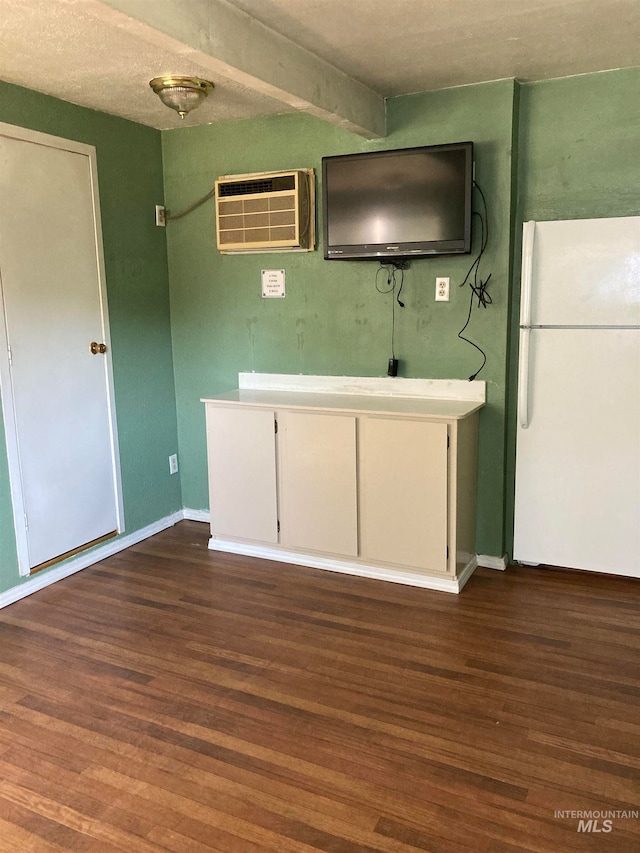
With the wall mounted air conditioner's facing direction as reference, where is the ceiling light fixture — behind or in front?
in front

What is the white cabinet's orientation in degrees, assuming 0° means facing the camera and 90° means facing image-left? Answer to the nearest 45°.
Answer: approximately 0°

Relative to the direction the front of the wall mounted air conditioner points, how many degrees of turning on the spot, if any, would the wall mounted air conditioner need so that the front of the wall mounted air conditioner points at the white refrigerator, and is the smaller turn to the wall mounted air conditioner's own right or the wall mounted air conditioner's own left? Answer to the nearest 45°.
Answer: approximately 90° to the wall mounted air conditioner's own left

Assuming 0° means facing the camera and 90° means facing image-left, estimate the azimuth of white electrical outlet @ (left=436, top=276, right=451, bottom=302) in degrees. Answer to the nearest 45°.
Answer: approximately 0°

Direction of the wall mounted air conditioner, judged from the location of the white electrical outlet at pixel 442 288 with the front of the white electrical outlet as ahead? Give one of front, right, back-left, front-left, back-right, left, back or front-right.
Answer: right

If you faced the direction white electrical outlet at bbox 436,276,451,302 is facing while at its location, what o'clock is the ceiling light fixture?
The ceiling light fixture is roughly at 2 o'clock from the white electrical outlet.

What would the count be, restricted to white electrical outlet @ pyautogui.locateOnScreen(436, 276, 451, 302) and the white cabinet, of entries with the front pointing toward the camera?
2

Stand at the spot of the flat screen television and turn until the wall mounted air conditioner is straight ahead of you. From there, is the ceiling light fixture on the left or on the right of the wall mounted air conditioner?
left

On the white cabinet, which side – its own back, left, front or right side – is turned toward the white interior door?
right
